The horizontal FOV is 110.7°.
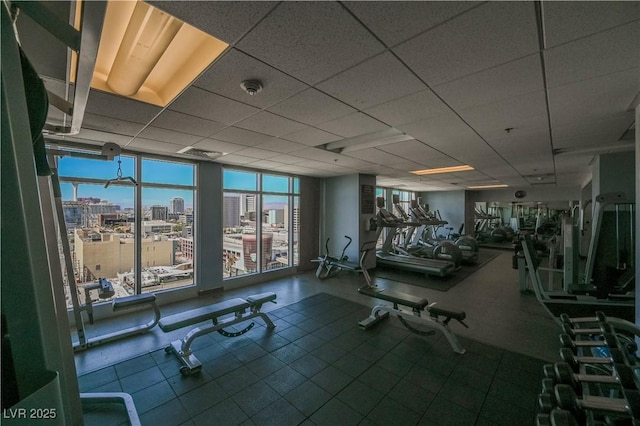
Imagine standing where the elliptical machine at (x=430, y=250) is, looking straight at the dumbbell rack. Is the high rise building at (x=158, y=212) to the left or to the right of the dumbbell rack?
right

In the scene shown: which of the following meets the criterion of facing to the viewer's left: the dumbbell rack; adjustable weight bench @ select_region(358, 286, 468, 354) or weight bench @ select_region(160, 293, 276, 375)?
the dumbbell rack

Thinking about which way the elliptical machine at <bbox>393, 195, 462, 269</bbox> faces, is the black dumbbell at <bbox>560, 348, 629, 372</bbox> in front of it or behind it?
behind

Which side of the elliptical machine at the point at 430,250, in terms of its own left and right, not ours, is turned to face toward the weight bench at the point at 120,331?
left

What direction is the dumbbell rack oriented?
to the viewer's left

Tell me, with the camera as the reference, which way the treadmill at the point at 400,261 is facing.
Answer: facing away from the viewer and to the left of the viewer

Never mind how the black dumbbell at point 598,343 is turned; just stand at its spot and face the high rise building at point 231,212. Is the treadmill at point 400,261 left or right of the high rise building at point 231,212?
right

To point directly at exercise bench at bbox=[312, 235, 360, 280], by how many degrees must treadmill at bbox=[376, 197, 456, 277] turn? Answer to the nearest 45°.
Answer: approximately 45° to its left
